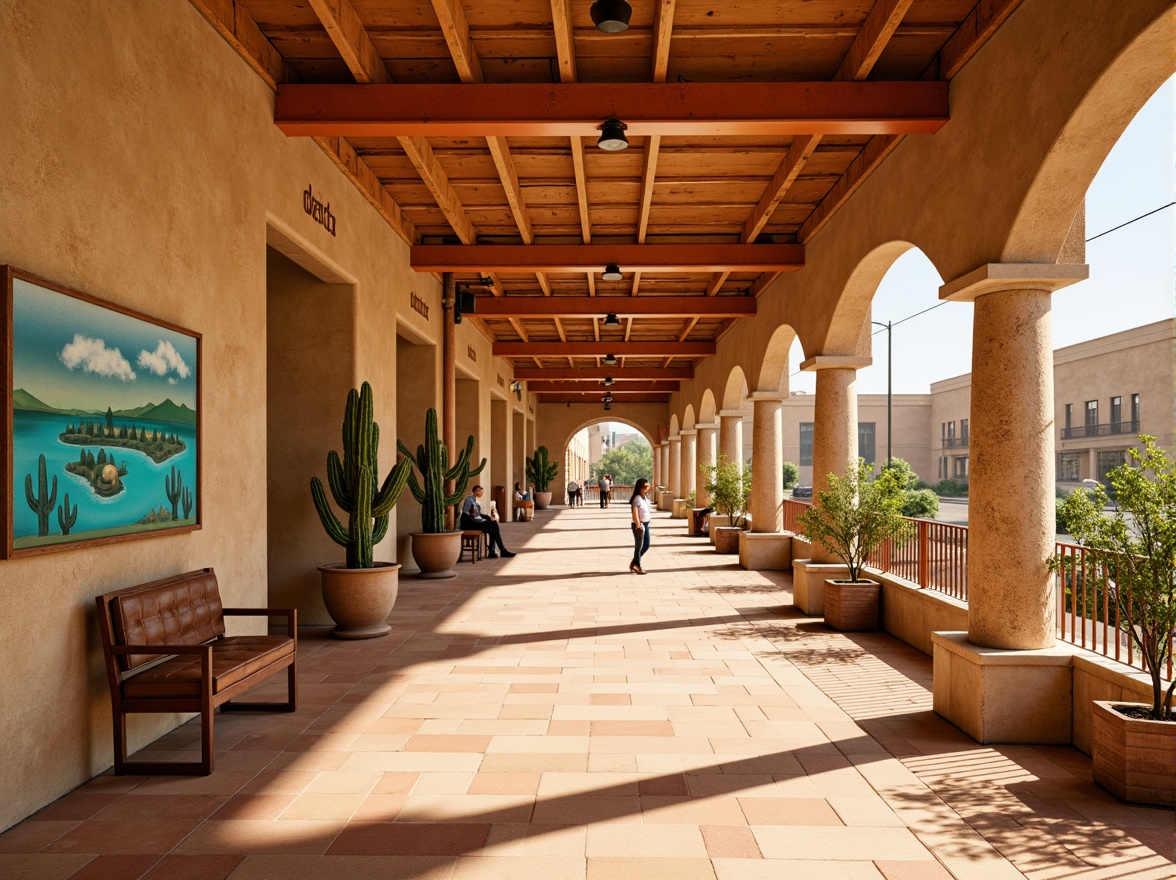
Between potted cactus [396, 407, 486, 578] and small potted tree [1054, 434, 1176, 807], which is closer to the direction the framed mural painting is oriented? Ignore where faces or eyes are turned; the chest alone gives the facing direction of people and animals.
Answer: the small potted tree

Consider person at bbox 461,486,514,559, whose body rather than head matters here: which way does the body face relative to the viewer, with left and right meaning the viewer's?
facing to the right of the viewer

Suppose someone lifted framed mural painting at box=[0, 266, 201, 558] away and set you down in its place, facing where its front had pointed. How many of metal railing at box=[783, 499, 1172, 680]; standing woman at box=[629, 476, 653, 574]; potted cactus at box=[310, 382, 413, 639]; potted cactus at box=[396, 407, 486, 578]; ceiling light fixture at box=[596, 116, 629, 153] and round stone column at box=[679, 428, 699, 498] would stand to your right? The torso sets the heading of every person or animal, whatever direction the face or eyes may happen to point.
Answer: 0

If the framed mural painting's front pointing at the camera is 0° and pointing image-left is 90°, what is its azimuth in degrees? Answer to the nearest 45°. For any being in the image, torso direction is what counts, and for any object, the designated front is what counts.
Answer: approximately 315°

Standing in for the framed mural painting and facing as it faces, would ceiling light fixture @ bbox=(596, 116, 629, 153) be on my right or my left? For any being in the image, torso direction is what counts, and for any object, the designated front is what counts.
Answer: on my left

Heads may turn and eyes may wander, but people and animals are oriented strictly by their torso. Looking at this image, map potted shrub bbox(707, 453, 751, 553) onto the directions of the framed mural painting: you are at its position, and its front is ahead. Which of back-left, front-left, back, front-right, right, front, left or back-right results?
left

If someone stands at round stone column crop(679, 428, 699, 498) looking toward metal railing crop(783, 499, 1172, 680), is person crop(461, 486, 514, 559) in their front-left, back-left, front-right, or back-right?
front-right

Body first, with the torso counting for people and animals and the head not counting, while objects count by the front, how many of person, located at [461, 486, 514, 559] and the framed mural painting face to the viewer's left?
0

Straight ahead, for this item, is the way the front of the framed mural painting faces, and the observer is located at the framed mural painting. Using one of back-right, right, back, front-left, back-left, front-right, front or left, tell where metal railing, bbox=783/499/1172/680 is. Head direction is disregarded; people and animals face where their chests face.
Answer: front-left

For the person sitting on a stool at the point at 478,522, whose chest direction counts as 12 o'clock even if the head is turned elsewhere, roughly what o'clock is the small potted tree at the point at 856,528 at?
The small potted tree is roughly at 2 o'clock from the person sitting on a stool.

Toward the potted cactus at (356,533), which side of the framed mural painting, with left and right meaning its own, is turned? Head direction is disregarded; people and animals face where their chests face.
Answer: left

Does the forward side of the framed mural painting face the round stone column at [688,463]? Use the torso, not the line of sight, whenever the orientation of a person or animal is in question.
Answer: no

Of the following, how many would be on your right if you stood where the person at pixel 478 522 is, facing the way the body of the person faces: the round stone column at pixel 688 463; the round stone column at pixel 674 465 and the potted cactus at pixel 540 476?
0

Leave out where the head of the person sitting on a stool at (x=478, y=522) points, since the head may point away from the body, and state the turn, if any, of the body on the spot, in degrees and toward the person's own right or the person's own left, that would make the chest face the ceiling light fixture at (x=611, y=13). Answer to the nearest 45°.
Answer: approximately 90° to the person's own right

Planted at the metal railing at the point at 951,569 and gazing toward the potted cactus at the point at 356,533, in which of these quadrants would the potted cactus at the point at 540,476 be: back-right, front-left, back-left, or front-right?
front-right

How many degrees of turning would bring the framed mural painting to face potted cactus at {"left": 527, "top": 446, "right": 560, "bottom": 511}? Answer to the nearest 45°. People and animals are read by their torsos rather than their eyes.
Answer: approximately 90° to its left
